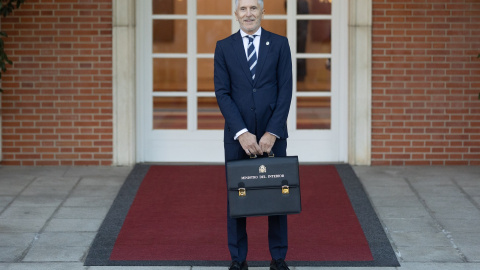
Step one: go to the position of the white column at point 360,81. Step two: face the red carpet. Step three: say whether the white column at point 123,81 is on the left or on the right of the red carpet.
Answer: right

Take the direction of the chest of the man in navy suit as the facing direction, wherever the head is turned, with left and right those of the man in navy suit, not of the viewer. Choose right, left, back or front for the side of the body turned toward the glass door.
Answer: back

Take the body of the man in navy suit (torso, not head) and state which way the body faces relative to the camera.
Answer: toward the camera

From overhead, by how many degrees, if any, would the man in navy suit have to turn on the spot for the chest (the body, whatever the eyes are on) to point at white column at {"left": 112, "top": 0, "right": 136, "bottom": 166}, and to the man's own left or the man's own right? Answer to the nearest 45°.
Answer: approximately 180°

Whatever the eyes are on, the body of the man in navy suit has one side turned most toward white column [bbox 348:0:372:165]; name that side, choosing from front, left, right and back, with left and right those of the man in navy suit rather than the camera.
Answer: back
